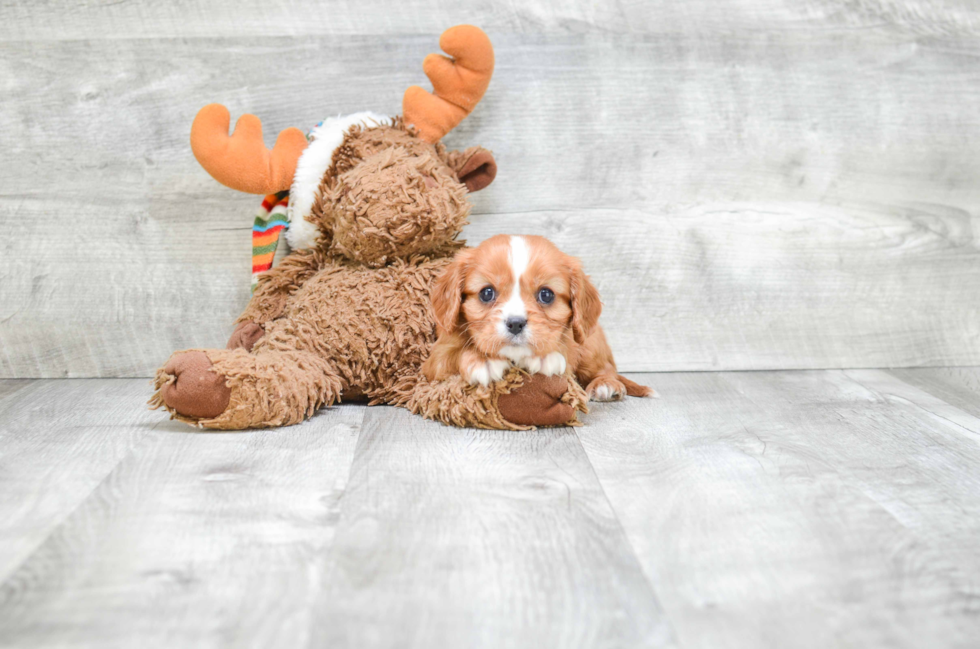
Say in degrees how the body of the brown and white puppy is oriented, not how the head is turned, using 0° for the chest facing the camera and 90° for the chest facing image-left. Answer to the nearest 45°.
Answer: approximately 0°

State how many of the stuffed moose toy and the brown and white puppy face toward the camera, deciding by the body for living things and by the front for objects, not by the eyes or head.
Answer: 2

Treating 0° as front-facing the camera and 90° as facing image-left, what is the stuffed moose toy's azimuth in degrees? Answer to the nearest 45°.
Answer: approximately 0°
